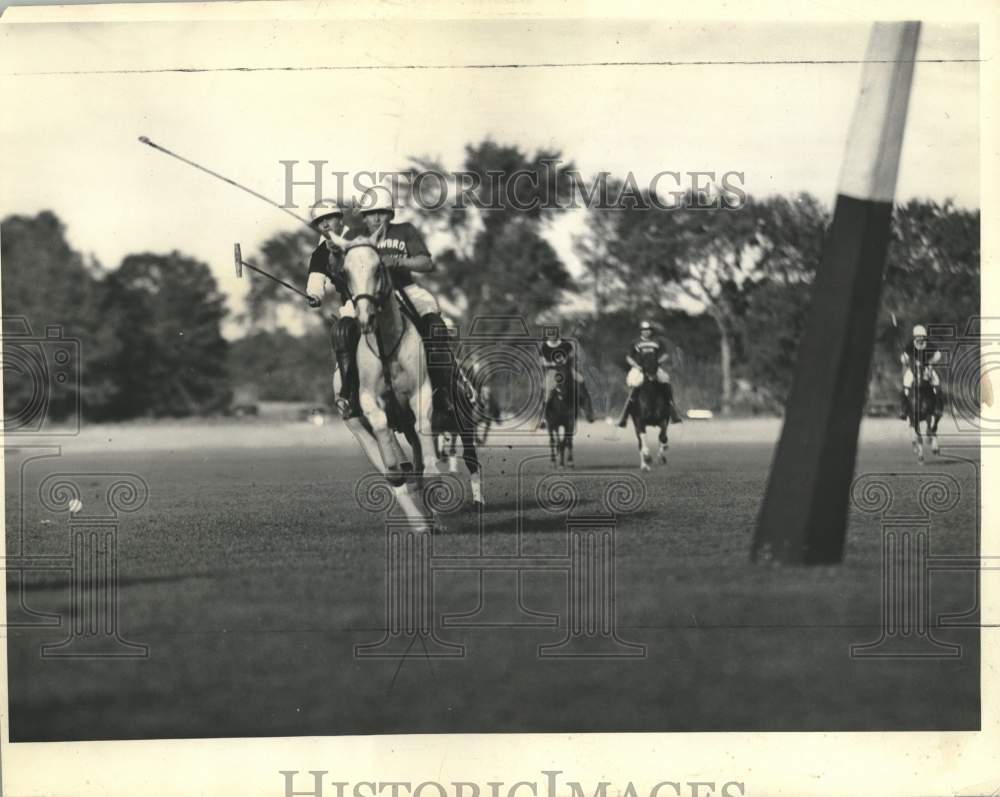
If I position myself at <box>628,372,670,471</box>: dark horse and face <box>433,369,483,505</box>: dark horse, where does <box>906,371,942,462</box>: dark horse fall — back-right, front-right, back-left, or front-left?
back-left

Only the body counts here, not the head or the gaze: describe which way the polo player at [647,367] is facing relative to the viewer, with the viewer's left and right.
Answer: facing the viewer

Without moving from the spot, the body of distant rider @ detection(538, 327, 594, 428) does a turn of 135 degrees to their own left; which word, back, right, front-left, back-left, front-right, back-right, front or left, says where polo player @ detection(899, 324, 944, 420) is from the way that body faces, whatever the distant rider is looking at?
front-right

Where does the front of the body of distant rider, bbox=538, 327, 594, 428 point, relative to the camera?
toward the camera

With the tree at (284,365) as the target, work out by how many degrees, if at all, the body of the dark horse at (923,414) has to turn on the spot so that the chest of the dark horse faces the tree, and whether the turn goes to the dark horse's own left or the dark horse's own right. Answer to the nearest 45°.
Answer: approximately 90° to the dark horse's own right

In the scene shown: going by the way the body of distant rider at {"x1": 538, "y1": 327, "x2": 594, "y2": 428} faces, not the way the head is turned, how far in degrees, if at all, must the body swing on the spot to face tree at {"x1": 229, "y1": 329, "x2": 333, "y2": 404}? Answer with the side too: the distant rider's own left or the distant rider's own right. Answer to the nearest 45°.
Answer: approximately 180°

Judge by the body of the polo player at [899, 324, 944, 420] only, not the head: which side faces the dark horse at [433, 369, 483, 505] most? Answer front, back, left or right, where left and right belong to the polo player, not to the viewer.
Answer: front

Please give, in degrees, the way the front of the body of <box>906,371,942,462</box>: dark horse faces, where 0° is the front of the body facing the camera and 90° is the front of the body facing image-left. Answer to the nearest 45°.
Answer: approximately 0°

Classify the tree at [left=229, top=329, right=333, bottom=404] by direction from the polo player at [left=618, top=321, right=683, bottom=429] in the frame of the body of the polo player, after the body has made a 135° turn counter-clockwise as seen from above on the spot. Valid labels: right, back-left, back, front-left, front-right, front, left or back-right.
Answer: back-left

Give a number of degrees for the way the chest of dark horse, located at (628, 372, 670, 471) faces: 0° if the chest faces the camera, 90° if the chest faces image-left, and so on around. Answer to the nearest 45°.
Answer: approximately 0°

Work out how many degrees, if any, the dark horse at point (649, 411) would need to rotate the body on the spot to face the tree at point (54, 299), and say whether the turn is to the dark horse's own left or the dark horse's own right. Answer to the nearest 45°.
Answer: approximately 90° to the dark horse's own right

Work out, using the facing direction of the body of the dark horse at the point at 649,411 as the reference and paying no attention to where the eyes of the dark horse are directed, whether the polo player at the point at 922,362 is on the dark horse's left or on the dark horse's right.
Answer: on the dark horse's left

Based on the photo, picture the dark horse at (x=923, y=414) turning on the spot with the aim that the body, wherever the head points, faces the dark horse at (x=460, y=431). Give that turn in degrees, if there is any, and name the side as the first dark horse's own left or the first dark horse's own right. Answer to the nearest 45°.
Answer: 0° — it already faces it
